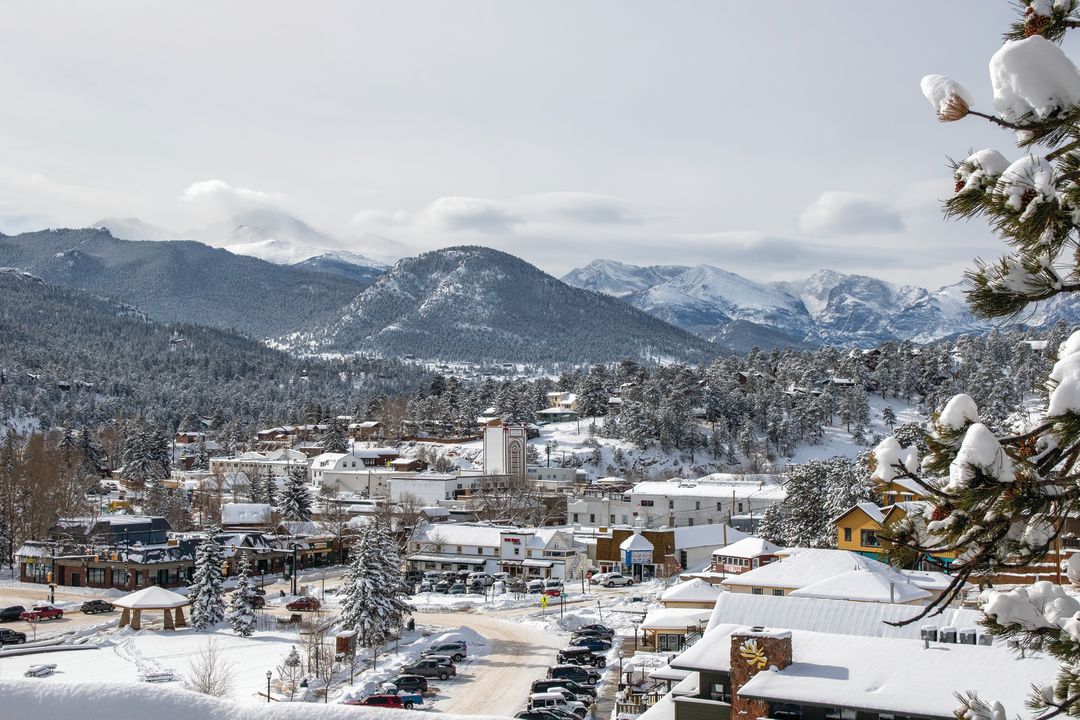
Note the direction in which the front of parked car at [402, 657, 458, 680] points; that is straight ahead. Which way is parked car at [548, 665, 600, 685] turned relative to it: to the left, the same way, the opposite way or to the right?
the opposite way

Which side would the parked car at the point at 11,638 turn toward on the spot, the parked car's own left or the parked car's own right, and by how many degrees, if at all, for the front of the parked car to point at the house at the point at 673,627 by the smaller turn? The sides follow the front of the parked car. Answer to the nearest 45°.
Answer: approximately 45° to the parked car's own right

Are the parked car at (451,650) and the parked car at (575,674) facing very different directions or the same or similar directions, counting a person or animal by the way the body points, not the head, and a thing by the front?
very different directions

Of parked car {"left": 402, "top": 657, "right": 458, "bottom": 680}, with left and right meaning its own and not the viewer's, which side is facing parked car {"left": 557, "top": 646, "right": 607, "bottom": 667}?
back

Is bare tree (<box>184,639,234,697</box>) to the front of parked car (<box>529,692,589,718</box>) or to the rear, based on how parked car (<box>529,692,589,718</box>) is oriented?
to the rear

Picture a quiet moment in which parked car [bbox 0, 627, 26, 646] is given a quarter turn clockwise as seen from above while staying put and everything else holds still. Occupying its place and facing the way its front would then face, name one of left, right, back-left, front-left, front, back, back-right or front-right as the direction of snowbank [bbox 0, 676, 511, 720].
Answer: front

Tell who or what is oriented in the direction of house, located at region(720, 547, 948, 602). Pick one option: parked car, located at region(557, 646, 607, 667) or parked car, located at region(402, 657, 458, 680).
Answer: parked car, located at region(557, 646, 607, 667)

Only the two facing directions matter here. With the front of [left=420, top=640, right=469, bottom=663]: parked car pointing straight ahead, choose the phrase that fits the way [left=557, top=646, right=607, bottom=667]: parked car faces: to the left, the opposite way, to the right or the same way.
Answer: the opposite way

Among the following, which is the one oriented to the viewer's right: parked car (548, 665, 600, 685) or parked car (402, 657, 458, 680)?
parked car (548, 665, 600, 685)

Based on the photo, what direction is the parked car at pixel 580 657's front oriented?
to the viewer's right

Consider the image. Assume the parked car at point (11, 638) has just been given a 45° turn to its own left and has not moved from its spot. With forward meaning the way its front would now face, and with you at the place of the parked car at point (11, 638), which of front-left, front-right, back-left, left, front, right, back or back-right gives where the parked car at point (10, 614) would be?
front-left

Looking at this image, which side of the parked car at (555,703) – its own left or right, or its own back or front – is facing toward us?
right

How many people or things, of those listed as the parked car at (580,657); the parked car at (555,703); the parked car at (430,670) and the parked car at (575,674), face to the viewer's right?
3

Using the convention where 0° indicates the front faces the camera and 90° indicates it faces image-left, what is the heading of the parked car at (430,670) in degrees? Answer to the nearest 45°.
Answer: approximately 90°

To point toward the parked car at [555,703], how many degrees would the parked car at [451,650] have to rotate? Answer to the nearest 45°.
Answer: approximately 90° to its left

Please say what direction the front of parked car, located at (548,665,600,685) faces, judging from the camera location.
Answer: facing to the right of the viewer

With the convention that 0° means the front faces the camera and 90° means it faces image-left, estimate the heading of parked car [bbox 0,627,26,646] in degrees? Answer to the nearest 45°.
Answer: approximately 270°

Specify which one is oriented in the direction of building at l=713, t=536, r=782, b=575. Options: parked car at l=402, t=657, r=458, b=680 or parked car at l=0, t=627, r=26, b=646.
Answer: parked car at l=0, t=627, r=26, b=646
